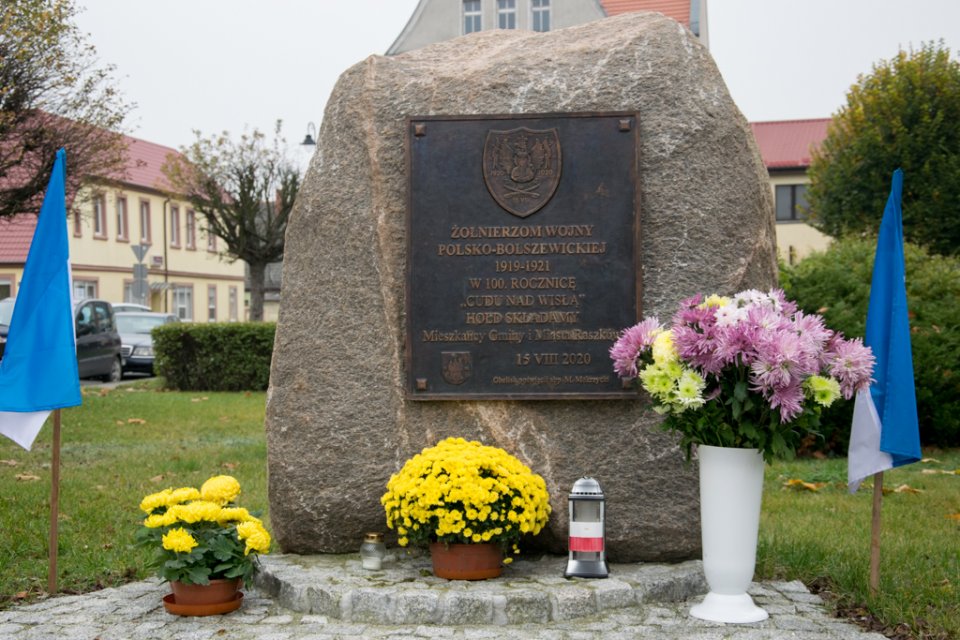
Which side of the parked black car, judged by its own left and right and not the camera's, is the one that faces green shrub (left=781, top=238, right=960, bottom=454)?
left

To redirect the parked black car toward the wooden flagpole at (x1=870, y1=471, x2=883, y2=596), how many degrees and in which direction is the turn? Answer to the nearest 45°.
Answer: approximately 45° to its left

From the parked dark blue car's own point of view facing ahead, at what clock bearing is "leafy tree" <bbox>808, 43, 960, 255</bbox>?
The leafy tree is roughly at 8 o'clock from the parked dark blue car.

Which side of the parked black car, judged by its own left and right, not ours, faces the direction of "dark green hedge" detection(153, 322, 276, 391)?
left

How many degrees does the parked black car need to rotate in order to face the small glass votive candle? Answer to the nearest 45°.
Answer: approximately 45° to its left

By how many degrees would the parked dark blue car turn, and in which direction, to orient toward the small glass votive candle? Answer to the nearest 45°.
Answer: approximately 45° to its left
